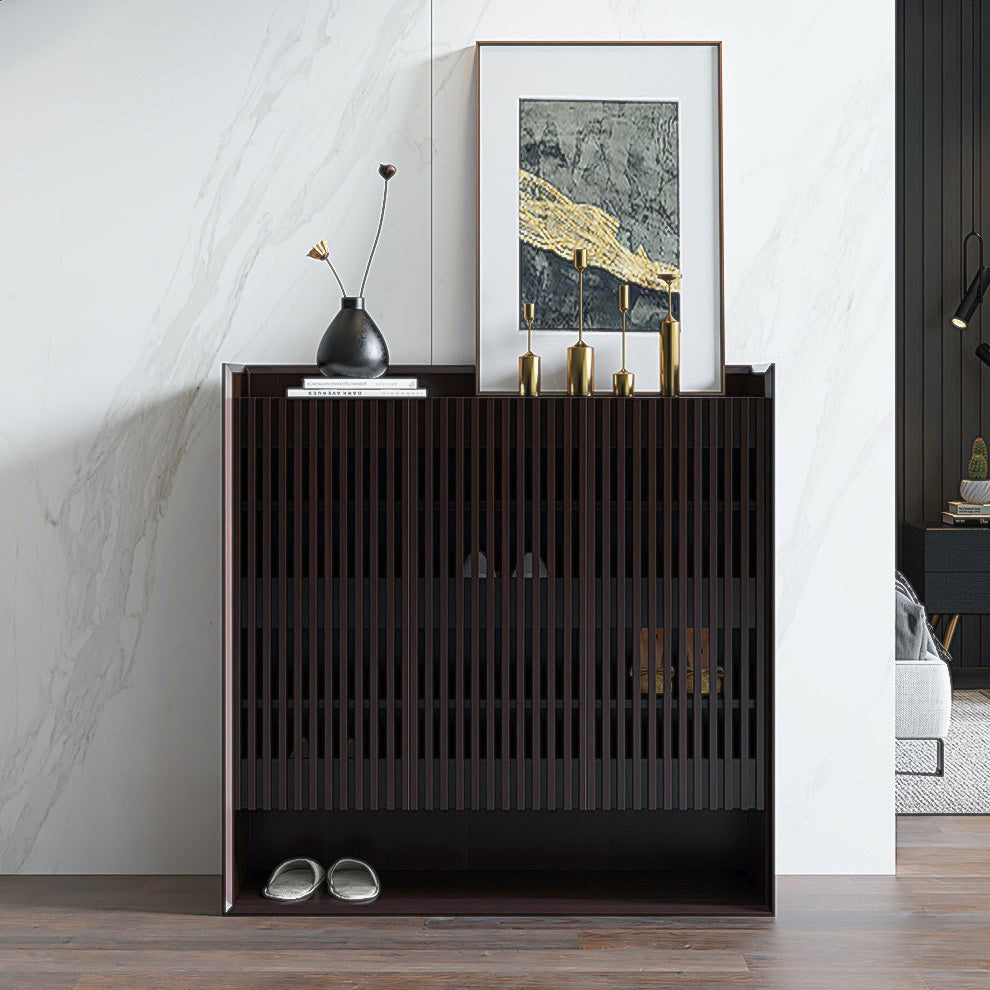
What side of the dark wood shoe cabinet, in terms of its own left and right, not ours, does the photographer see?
front

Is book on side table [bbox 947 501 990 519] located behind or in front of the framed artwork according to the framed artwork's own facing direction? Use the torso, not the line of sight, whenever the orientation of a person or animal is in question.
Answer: behind

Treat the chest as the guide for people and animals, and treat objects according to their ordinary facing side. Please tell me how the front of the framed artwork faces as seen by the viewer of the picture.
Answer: facing the viewer

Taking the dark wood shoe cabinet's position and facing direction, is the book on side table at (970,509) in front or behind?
behind

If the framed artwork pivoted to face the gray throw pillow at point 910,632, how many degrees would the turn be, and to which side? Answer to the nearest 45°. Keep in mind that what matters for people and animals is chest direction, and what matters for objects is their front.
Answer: approximately 135° to its left

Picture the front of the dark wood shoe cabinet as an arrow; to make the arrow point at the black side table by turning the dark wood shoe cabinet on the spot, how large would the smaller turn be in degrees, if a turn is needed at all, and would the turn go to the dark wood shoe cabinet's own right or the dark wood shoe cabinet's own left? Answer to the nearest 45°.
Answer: approximately 135° to the dark wood shoe cabinet's own left

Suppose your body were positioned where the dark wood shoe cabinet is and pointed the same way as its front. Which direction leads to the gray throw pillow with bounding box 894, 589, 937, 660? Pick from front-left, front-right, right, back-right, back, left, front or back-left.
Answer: back-left

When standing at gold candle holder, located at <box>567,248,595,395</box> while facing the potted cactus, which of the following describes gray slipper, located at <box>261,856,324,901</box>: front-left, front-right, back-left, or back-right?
back-left
